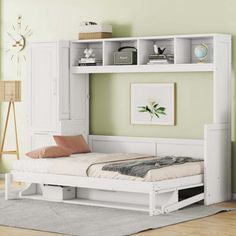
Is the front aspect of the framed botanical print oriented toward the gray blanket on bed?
yes

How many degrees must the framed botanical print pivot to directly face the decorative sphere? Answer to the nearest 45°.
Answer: approximately 45° to its left

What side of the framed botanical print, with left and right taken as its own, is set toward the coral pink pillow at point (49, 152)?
right

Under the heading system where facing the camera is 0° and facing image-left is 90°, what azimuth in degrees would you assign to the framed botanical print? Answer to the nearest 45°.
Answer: approximately 0°

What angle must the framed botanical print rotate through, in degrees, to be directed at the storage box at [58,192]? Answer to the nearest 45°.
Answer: approximately 45° to its right

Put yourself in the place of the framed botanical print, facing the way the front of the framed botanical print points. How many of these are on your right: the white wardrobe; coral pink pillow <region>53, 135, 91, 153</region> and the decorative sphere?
2
